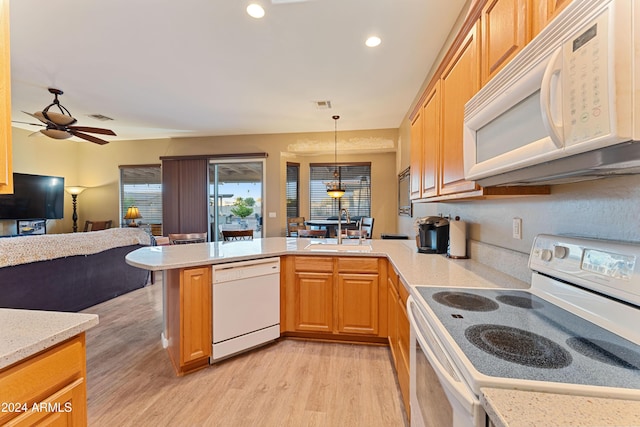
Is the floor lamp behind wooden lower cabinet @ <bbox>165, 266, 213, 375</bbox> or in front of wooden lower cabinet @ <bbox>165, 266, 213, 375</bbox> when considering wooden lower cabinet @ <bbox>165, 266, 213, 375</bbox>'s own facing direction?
behind

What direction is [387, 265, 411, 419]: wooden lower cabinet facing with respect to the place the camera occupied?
facing to the left of the viewer

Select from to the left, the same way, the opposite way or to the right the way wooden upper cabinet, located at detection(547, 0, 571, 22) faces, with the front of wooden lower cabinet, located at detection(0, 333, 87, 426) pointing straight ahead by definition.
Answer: the opposite way

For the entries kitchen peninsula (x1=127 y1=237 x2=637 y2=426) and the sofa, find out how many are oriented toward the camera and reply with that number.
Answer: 1

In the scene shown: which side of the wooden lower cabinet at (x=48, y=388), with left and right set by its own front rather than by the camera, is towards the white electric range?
front

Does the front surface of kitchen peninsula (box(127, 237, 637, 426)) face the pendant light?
no

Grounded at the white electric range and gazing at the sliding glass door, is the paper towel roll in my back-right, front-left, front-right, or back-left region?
front-right

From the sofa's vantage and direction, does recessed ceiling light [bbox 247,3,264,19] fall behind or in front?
behind

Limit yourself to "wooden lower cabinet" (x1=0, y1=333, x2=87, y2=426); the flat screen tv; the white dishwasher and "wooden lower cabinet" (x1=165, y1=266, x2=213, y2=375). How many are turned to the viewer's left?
0

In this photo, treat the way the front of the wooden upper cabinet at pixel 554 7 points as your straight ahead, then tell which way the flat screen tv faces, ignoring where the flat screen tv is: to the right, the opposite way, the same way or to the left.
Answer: the opposite way

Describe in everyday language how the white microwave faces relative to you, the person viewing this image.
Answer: facing the viewer and to the left of the viewer

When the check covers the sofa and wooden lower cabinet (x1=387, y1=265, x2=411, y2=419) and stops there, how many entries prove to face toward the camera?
0

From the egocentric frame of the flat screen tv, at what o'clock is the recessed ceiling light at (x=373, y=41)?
The recessed ceiling light is roughly at 1 o'clock from the flat screen tv.

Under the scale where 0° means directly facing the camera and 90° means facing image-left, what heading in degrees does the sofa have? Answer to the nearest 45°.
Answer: approximately 135°

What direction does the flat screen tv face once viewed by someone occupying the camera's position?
facing the viewer and to the right of the viewer

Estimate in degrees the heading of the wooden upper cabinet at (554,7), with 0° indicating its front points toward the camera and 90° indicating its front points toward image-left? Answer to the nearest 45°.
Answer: approximately 45°

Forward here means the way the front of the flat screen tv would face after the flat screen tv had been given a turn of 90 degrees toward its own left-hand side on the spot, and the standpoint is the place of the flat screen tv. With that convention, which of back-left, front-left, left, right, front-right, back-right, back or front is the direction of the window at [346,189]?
right

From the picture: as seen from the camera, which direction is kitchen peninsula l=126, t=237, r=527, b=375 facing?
toward the camera

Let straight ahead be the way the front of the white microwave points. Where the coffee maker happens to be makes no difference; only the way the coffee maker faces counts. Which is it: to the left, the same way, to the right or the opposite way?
the same way
